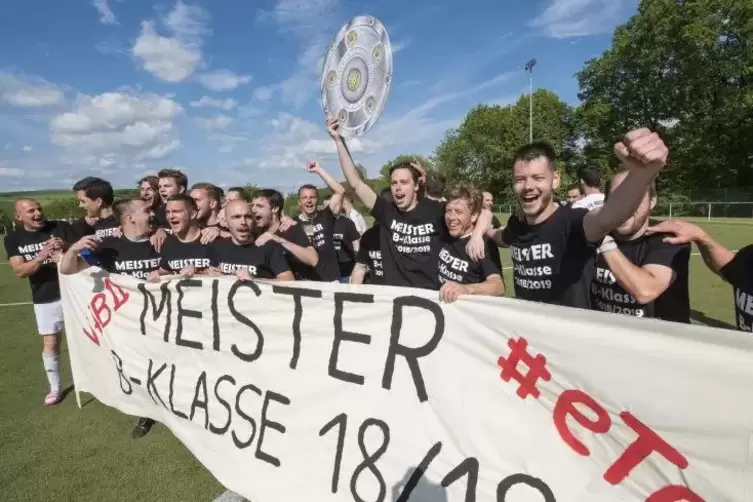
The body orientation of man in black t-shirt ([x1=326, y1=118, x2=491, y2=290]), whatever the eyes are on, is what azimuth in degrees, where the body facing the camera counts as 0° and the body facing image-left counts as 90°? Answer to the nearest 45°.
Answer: approximately 0°

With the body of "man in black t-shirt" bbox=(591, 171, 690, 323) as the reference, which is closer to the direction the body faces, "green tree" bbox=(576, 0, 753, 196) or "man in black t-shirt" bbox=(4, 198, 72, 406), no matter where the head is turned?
the man in black t-shirt

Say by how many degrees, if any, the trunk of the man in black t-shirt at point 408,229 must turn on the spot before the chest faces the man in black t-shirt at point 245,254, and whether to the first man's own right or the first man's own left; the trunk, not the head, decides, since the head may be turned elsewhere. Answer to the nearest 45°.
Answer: approximately 90° to the first man's own right
